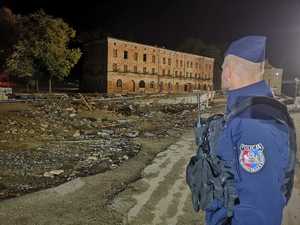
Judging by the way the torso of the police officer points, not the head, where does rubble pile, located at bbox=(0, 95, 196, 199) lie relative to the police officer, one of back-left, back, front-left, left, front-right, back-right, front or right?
front-right

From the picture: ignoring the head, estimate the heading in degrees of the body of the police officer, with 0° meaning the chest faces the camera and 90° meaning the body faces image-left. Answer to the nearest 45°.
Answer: approximately 90°
